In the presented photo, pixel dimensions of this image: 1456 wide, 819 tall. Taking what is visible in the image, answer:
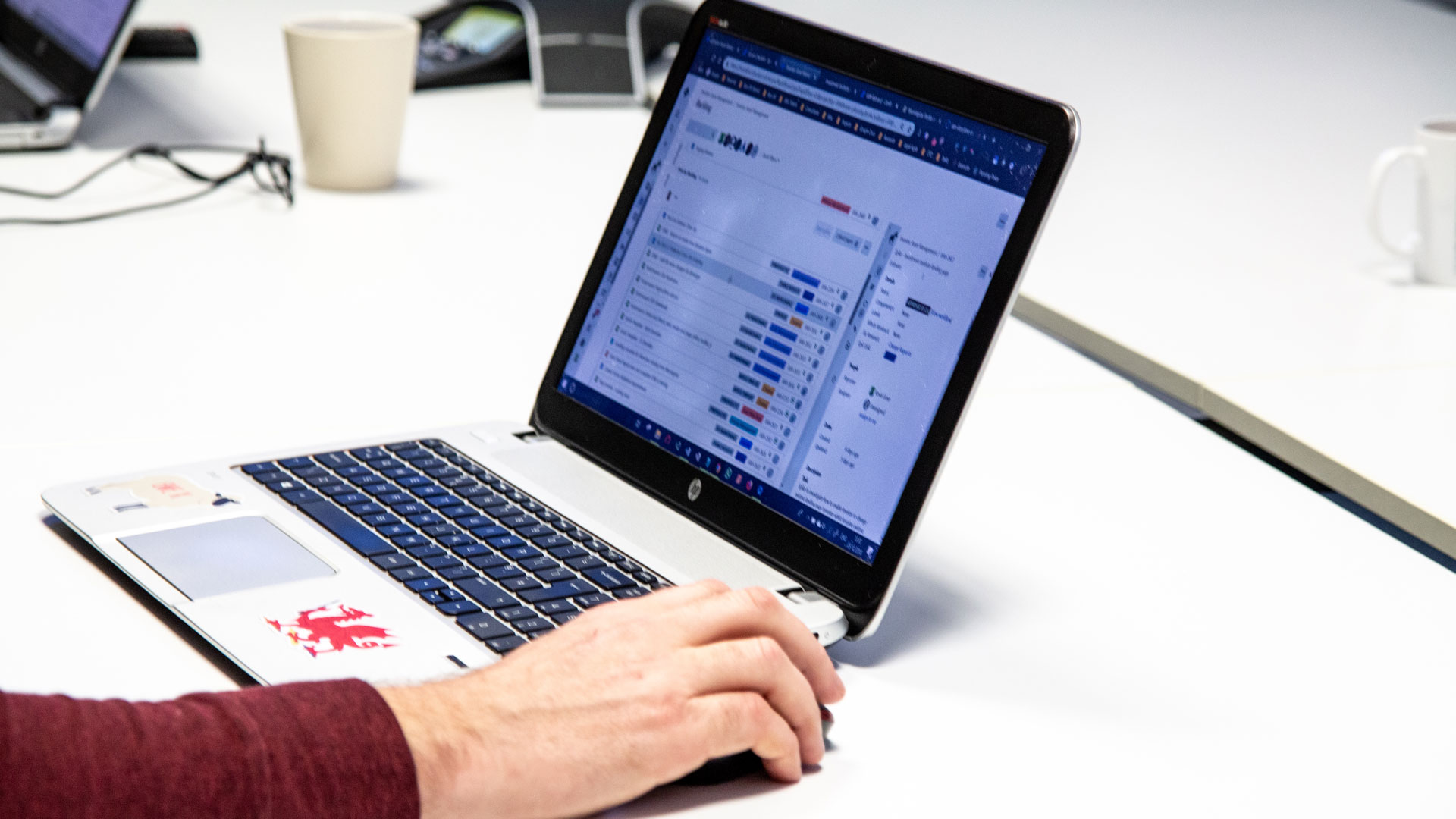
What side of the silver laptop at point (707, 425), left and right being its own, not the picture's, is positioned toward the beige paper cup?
right

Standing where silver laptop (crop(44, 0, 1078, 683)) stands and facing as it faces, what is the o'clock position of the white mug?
The white mug is roughly at 6 o'clock from the silver laptop.

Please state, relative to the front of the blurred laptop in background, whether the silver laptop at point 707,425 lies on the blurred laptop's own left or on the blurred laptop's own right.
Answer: on the blurred laptop's own left

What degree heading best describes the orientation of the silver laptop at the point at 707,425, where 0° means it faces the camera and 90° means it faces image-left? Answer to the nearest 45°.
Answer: approximately 45°

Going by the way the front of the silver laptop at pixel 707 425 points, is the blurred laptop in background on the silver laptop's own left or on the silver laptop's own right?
on the silver laptop's own right

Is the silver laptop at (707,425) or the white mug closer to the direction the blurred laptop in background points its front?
the silver laptop

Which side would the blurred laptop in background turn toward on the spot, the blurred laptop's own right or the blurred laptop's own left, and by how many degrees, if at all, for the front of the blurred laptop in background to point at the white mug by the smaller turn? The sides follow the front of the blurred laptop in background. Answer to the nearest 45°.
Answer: approximately 90° to the blurred laptop's own left
